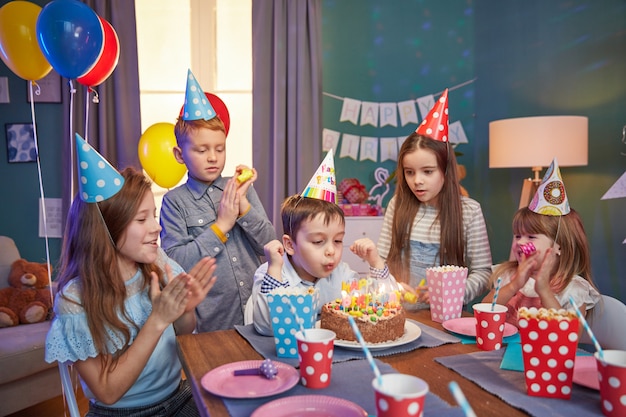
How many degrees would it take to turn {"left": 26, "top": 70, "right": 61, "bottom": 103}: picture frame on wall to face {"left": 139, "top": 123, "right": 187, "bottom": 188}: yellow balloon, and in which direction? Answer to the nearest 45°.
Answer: approximately 45° to its left

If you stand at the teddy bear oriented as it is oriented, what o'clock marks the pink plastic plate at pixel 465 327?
The pink plastic plate is roughly at 11 o'clock from the teddy bear.

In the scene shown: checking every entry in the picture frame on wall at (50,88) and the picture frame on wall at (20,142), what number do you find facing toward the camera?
2

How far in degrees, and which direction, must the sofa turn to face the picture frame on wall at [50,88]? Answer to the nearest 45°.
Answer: approximately 135° to its left
